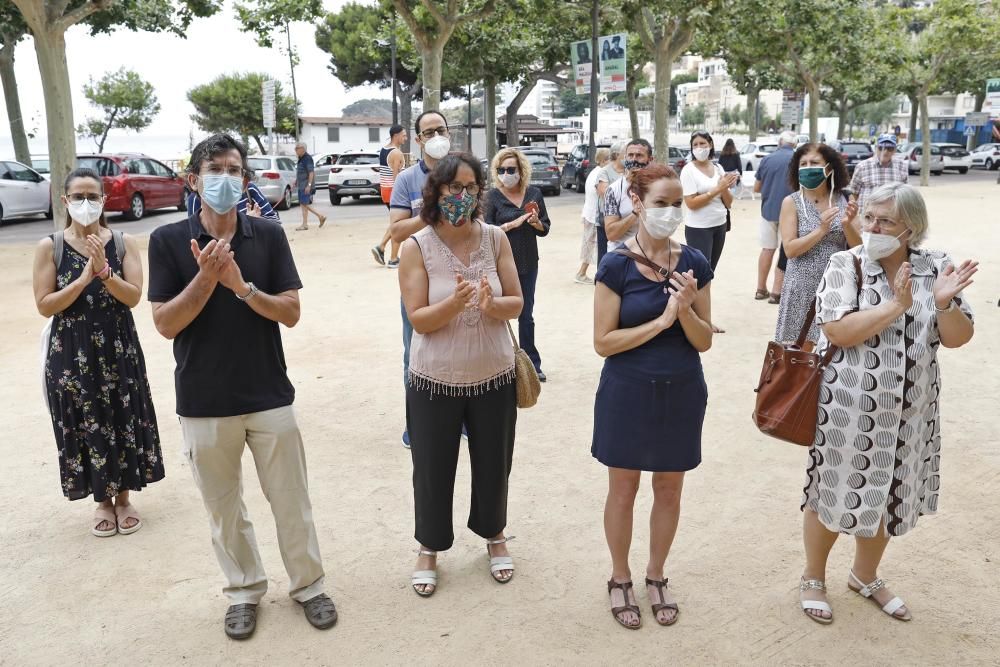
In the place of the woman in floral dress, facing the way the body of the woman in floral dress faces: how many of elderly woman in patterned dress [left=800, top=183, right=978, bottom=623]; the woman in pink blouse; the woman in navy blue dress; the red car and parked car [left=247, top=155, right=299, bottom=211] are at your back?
2

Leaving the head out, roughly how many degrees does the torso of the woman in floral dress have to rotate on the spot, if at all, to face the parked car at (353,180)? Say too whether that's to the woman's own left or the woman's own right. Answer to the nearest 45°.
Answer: approximately 180°

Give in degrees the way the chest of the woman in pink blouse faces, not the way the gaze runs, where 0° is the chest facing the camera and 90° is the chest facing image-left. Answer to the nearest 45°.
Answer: approximately 0°

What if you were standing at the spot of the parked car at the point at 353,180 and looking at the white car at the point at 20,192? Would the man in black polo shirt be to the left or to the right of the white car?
left

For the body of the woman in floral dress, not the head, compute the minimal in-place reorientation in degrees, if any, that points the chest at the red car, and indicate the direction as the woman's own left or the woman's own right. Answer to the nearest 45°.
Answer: approximately 180°

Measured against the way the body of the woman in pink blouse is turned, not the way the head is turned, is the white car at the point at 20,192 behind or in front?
behind

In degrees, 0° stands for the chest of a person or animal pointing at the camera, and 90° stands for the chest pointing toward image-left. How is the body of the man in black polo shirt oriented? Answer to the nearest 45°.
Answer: approximately 0°

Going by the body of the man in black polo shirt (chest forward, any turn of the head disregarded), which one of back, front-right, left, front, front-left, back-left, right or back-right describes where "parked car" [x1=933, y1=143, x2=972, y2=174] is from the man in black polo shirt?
back-left

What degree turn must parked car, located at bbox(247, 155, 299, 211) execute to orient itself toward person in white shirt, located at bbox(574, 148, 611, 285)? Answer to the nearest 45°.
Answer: approximately 135° to its right
